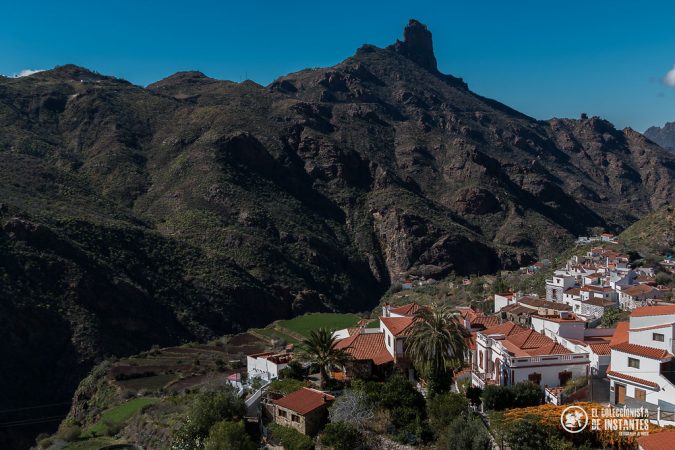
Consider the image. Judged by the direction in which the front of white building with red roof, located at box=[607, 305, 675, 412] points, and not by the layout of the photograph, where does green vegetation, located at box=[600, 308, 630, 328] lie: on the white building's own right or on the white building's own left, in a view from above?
on the white building's own right

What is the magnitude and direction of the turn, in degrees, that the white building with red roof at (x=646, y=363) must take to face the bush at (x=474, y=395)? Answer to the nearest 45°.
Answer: approximately 45° to its right

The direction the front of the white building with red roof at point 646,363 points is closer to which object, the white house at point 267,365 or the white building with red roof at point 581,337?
the white house

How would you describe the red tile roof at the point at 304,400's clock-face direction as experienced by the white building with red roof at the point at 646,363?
The red tile roof is roughly at 1 o'clock from the white building with red roof.

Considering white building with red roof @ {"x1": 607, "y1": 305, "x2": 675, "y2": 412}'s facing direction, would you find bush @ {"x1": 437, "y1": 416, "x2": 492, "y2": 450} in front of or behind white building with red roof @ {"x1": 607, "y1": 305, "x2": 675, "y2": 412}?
in front

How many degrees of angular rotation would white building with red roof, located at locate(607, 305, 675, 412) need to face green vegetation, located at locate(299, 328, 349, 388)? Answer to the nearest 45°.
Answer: approximately 45° to its right

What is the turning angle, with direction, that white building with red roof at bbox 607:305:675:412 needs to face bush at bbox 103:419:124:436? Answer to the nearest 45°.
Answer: approximately 45° to its right

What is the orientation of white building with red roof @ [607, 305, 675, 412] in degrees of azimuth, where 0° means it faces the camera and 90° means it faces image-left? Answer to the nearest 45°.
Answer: approximately 45°

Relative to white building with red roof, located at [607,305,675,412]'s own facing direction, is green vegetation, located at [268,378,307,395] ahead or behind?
ahead

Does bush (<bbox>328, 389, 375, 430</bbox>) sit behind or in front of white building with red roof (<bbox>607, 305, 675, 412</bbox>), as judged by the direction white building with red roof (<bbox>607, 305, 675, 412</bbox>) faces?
in front
